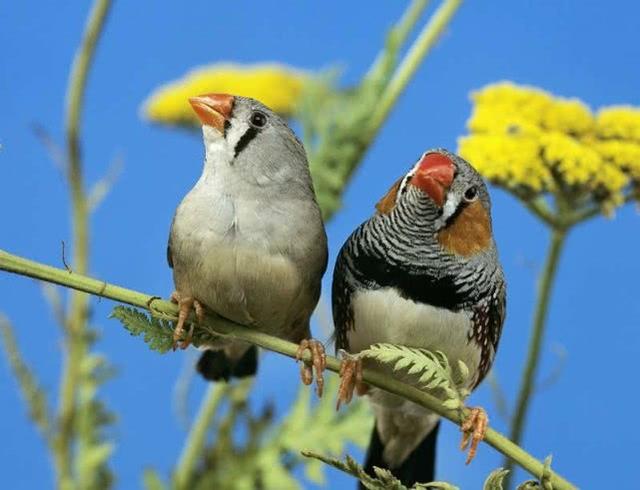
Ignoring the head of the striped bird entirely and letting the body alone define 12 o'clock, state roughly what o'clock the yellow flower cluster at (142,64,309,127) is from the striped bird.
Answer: The yellow flower cluster is roughly at 5 o'clock from the striped bird.

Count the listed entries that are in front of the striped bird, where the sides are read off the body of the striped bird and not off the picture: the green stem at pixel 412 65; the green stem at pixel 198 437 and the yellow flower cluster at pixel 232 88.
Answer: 0

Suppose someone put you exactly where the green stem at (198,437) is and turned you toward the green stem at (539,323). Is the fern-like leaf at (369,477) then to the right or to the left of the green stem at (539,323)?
right

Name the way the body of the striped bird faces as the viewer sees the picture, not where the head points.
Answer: toward the camera

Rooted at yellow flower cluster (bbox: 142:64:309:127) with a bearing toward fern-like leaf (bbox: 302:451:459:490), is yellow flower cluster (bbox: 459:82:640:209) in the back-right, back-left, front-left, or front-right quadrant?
front-left

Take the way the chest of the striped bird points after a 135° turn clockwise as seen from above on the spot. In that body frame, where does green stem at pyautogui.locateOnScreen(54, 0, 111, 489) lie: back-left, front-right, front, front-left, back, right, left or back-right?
front

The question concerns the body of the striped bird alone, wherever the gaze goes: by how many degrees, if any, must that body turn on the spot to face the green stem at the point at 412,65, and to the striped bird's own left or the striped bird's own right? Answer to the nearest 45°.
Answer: approximately 180°
